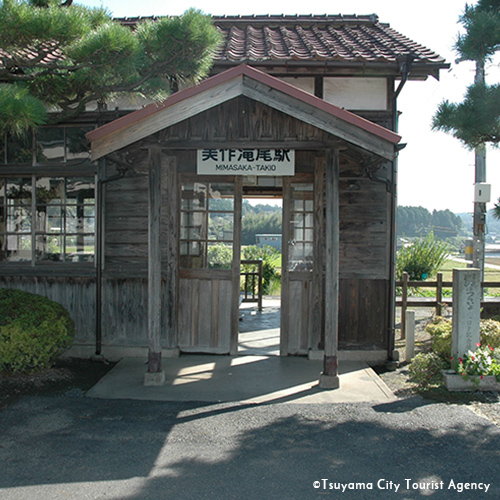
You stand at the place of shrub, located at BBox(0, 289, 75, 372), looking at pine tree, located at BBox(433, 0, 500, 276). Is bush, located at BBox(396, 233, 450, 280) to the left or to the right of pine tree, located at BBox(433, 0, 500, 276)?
left

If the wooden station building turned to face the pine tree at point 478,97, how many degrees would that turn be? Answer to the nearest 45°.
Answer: approximately 90° to its left

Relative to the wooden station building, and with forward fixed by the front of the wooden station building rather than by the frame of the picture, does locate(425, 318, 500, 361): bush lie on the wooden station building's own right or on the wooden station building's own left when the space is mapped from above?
on the wooden station building's own left

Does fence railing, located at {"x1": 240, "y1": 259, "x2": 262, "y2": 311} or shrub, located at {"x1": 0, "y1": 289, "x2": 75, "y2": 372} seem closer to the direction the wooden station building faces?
the shrub

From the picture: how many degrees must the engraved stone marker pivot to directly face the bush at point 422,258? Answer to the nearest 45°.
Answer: approximately 180°

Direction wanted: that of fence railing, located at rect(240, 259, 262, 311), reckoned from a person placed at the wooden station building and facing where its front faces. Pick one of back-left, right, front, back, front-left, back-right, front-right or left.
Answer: back

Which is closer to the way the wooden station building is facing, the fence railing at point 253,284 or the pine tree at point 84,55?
the pine tree

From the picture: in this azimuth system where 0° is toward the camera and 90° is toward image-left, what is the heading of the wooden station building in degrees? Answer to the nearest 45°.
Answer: approximately 0°

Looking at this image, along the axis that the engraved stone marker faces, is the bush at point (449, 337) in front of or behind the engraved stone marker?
behind

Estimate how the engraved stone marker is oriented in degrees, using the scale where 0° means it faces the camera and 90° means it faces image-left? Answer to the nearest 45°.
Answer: approximately 0°
